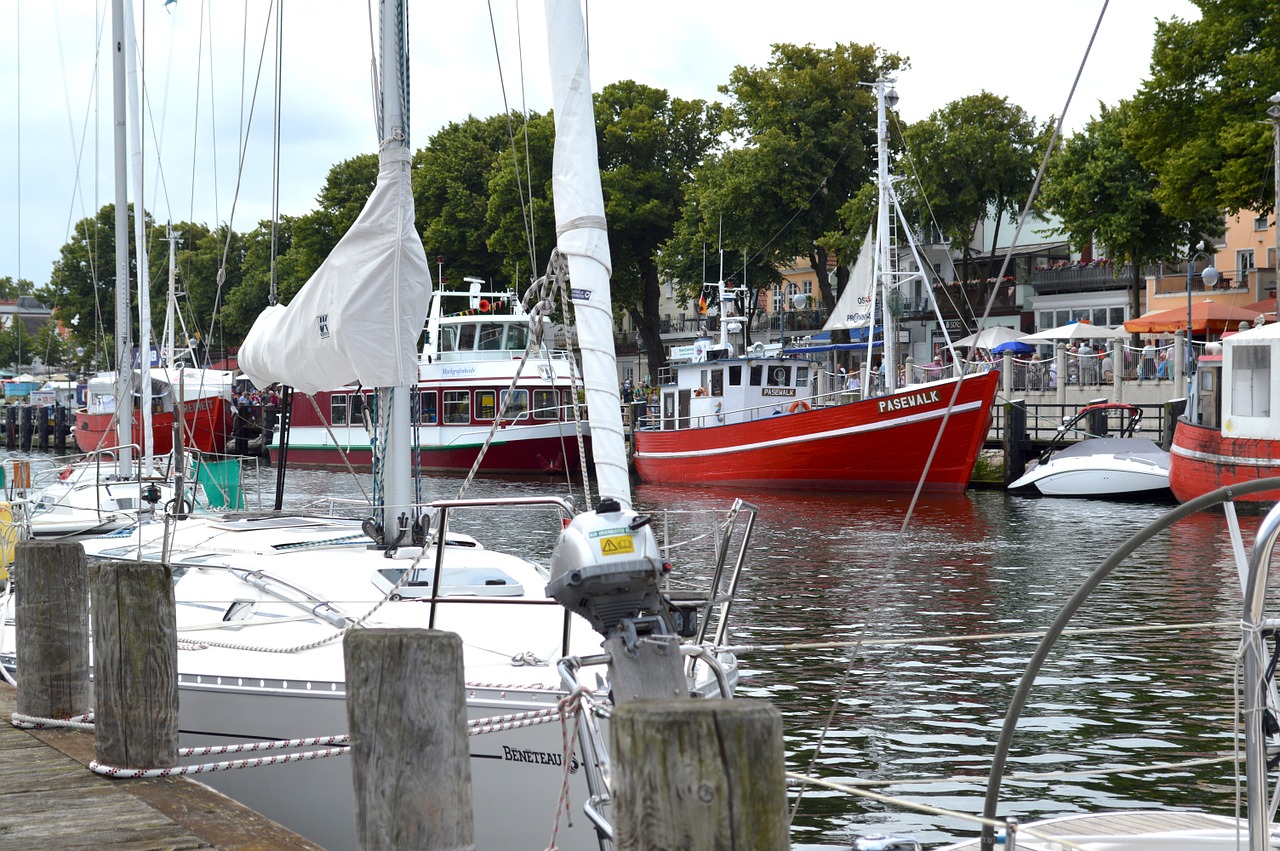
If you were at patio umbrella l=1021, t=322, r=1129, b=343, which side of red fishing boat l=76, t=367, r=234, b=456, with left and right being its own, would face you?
front

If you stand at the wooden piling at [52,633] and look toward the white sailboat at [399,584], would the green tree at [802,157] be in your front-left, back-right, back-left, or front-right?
front-left

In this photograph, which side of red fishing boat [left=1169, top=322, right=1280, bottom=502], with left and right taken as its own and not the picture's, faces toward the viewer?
right

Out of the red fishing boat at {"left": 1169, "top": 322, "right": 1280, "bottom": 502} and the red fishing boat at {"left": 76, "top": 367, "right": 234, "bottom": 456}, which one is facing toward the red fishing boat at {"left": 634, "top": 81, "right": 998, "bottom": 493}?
the red fishing boat at {"left": 76, "top": 367, "right": 234, "bottom": 456}

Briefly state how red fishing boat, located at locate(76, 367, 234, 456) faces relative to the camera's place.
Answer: facing the viewer and to the right of the viewer

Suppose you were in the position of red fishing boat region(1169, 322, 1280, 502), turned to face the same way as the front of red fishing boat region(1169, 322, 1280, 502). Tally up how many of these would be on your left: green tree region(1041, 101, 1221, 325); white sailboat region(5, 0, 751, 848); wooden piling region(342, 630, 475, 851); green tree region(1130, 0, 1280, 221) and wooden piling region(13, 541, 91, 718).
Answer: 2

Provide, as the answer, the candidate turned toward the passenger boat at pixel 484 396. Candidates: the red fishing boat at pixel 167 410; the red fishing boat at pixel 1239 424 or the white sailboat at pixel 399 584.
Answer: the red fishing boat at pixel 167 410

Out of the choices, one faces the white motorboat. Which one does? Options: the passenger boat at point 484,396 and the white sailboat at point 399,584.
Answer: the passenger boat
